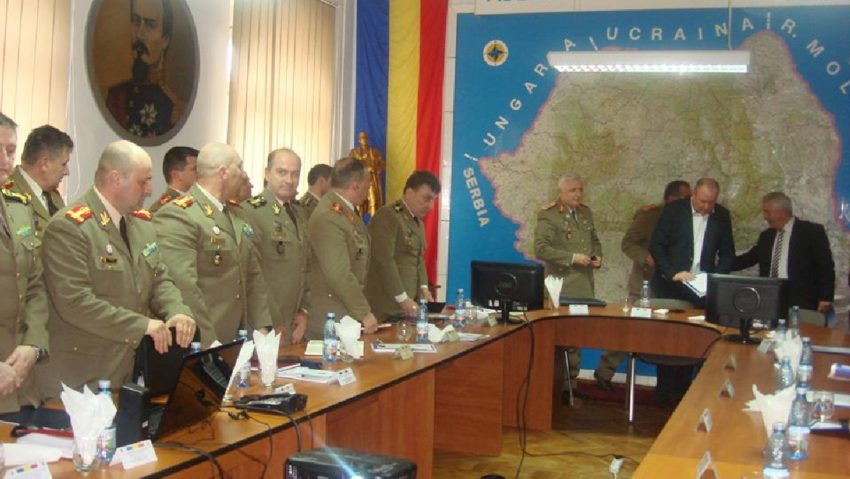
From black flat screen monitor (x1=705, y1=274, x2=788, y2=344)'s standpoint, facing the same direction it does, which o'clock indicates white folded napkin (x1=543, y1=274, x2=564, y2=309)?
The white folded napkin is roughly at 10 o'clock from the black flat screen monitor.

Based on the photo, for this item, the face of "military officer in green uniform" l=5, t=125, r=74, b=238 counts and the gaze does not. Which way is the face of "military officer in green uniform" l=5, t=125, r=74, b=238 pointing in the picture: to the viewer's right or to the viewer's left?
to the viewer's right

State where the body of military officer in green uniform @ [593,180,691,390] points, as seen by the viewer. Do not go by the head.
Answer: to the viewer's right

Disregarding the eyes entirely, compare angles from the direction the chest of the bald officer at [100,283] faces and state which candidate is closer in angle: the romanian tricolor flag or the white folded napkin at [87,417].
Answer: the white folded napkin

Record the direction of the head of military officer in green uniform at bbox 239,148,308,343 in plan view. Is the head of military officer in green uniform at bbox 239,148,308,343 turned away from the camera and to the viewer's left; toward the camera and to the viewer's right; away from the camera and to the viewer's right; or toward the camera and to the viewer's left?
toward the camera and to the viewer's right

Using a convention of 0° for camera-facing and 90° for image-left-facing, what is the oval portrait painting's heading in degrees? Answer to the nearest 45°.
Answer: approximately 315°

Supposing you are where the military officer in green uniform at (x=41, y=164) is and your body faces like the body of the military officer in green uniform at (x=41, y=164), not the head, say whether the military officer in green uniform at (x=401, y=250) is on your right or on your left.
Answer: on your left

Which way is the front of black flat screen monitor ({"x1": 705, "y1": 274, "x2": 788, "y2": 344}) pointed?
away from the camera

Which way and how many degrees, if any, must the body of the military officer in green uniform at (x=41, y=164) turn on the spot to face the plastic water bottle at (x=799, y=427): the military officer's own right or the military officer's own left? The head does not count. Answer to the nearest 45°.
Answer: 0° — they already face it

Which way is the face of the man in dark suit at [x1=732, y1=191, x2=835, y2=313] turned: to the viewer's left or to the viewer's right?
to the viewer's left

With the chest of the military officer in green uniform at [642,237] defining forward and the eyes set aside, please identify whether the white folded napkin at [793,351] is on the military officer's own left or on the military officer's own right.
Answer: on the military officer's own right

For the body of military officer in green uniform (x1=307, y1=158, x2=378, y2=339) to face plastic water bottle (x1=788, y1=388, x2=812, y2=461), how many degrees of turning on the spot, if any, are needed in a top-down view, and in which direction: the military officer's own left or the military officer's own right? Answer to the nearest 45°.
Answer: approximately 45° to the military officer's own right

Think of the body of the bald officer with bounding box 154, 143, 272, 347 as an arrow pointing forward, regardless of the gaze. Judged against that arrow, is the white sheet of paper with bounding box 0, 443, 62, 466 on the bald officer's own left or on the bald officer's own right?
on the bald officer's own right

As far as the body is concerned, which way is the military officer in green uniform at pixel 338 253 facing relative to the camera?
to the viewer's right
